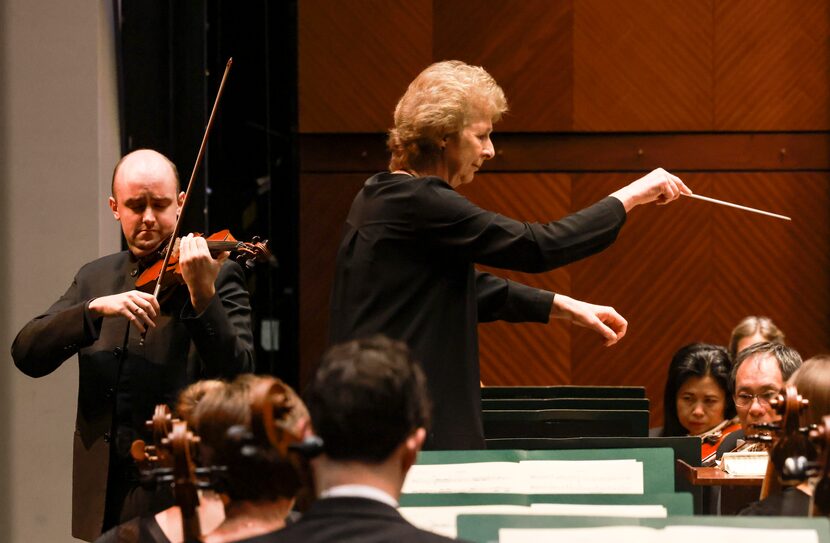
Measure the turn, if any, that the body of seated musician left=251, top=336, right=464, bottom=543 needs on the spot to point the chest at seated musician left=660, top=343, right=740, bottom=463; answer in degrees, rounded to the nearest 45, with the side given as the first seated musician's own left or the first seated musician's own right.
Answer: approximately 45° to the first seated musician's own right

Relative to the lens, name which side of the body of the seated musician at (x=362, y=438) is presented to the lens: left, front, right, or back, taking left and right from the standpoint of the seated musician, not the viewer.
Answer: back

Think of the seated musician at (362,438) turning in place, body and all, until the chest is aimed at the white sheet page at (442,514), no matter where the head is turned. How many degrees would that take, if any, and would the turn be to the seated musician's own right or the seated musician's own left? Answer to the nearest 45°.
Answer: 0° — they already face it

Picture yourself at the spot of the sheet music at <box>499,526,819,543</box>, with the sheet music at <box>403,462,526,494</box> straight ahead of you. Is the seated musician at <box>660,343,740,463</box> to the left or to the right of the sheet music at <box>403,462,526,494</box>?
right

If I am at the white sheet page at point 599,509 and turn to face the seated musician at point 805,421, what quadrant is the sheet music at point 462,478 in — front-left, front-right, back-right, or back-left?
back-left
